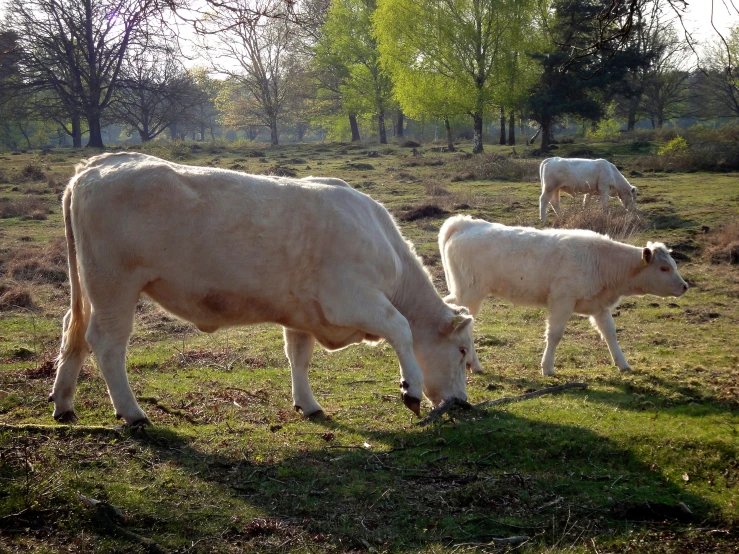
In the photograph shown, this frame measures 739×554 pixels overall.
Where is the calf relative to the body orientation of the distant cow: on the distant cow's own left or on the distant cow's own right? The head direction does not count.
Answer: on the distant cow's own right

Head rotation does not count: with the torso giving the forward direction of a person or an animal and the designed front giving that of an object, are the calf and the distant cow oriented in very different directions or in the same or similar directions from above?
same or similar directions

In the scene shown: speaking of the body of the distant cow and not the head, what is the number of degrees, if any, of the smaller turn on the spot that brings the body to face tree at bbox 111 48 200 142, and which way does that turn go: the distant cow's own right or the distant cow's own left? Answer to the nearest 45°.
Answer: approximately 180°

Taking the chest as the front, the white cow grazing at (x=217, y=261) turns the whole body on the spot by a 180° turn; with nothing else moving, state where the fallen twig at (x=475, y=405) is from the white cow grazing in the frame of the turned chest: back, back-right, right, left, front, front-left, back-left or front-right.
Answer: back

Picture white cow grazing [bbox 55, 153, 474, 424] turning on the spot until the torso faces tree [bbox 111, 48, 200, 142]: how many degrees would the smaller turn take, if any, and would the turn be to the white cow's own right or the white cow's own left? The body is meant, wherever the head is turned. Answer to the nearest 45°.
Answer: approximately 90° to the white cow's own left

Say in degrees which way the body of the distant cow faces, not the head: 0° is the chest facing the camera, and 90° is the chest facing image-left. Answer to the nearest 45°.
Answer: approximately 270°

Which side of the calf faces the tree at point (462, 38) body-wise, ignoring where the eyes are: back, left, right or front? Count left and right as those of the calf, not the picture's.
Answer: left

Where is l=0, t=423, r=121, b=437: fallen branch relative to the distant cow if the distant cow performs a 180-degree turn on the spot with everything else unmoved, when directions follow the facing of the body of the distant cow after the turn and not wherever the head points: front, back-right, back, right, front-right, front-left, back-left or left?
left

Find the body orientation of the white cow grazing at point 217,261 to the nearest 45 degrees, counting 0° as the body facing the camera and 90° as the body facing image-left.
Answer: approximately 270°

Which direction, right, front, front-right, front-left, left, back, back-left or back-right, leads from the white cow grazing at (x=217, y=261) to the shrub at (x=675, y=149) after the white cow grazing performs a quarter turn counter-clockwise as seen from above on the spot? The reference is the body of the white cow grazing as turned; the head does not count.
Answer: front-right

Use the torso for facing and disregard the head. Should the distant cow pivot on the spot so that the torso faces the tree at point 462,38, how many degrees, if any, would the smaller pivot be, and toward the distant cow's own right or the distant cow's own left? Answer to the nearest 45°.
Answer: approximately 90° to the distant cow's own left

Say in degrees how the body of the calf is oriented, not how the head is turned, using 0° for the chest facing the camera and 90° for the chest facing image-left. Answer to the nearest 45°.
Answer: approximately 270°

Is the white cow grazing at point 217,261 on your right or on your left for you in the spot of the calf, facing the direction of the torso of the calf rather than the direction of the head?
on your right

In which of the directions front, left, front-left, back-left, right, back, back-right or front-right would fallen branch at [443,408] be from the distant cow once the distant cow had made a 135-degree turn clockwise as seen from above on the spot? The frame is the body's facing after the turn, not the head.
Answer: front-left

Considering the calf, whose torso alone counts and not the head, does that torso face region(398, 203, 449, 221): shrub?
no

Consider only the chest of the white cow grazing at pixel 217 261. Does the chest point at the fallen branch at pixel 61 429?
no
